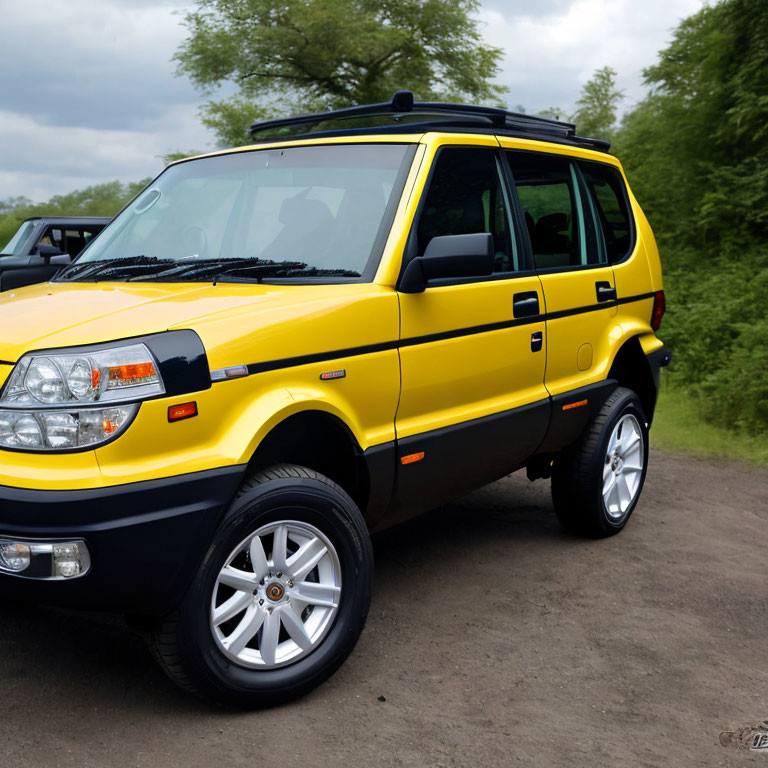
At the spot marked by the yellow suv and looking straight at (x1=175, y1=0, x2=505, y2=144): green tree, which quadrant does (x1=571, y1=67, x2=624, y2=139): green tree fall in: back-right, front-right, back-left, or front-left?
front-right

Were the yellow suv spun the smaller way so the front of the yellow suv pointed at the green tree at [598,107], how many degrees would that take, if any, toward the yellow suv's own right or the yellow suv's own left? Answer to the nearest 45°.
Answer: approximately 135° to the yellow suv's own right

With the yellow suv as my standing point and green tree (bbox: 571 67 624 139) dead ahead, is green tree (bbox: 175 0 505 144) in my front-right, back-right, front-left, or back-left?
front-left

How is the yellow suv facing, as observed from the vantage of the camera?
facing the viewer and to the left of the viewer

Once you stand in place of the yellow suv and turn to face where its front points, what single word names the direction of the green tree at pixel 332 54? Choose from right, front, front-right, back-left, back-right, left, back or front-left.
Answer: back-right
